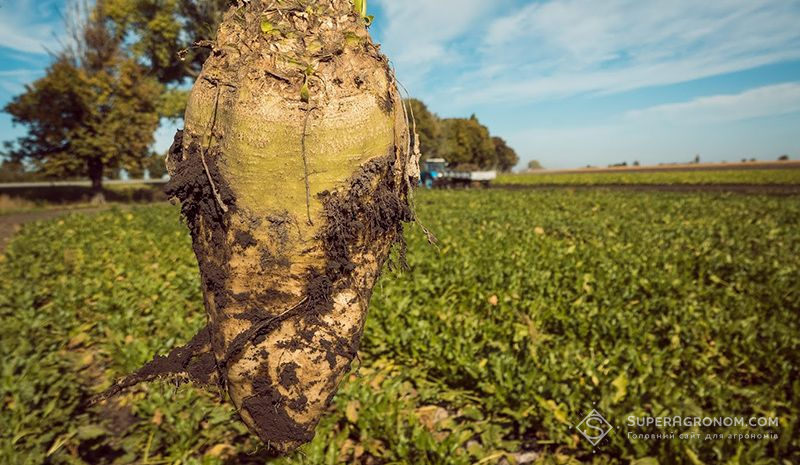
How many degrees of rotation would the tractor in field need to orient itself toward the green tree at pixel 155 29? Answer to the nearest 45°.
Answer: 0° — it already faces it

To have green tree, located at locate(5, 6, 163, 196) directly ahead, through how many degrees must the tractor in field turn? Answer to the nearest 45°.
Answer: approximately 45° to its left

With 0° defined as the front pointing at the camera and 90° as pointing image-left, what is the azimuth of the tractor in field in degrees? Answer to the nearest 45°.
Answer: approximately 90°
